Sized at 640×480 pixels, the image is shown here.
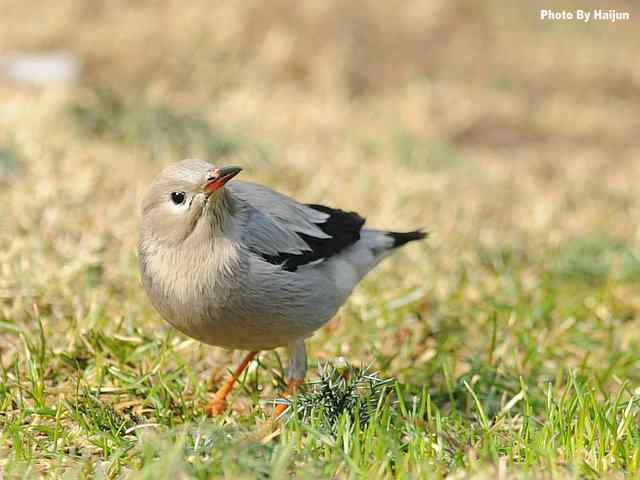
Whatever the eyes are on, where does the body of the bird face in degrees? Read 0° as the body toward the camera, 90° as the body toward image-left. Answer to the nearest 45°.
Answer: approximately 45°
